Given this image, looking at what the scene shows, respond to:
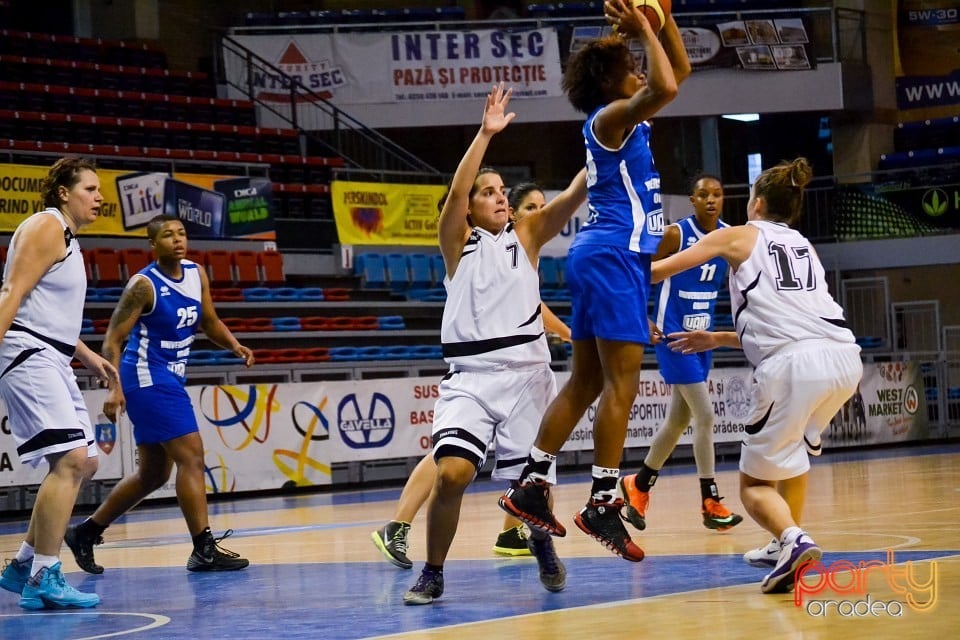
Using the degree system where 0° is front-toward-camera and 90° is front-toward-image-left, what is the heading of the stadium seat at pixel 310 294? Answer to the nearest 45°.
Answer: approximately 0°

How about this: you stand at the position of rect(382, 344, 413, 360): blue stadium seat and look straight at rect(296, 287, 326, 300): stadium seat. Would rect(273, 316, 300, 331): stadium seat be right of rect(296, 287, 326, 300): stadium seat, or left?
left

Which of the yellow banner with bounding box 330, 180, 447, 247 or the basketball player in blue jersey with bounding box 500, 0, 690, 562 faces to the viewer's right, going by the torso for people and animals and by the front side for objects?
the basketball player in blue jersey

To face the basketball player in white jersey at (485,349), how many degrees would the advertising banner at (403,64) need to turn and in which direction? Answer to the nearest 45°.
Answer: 0° — it already faces them

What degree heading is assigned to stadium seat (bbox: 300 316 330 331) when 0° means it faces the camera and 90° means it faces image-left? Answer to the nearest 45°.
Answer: approximately 0°

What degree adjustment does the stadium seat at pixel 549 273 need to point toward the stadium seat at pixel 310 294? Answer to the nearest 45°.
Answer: approximately 45° to its right

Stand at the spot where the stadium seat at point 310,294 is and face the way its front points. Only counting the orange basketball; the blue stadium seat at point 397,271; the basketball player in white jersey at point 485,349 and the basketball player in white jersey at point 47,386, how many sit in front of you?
3
